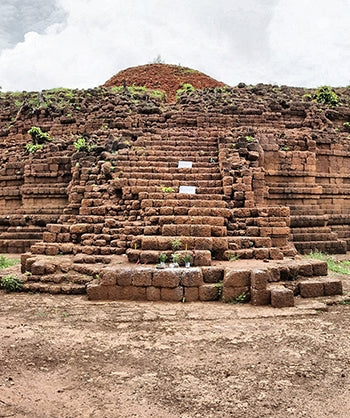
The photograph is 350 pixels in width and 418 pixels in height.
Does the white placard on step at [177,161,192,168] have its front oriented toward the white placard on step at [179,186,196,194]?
yes

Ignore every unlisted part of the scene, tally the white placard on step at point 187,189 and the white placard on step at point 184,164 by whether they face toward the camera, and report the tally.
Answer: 2

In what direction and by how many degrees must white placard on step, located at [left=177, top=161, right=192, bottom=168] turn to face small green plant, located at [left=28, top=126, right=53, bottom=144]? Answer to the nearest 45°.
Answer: approximately 135° to its right

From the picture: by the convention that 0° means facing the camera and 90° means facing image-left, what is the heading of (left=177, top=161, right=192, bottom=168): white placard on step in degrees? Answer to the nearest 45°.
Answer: approximately 0°

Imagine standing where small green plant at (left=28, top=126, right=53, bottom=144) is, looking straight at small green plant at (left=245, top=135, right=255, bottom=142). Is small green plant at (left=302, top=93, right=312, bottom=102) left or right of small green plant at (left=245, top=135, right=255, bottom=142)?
left

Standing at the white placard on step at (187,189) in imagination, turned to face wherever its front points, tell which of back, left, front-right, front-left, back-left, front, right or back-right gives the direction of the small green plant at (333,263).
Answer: left

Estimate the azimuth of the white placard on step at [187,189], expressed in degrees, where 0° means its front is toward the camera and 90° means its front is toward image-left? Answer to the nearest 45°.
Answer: approximately 0°

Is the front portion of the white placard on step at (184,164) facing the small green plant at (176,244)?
yes

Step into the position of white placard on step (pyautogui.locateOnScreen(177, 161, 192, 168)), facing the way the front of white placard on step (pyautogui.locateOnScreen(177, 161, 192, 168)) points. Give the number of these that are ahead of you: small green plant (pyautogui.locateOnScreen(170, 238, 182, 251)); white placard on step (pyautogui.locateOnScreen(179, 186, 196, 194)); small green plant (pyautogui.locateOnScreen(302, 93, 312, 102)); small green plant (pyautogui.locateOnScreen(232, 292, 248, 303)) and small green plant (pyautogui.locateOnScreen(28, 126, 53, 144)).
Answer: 3

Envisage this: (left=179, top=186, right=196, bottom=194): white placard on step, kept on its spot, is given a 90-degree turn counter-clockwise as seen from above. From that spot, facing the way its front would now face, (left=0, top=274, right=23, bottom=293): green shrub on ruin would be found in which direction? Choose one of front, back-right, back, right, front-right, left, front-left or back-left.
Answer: back-right

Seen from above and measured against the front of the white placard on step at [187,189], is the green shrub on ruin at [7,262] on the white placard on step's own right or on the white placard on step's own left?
on the white placard on step's own right
